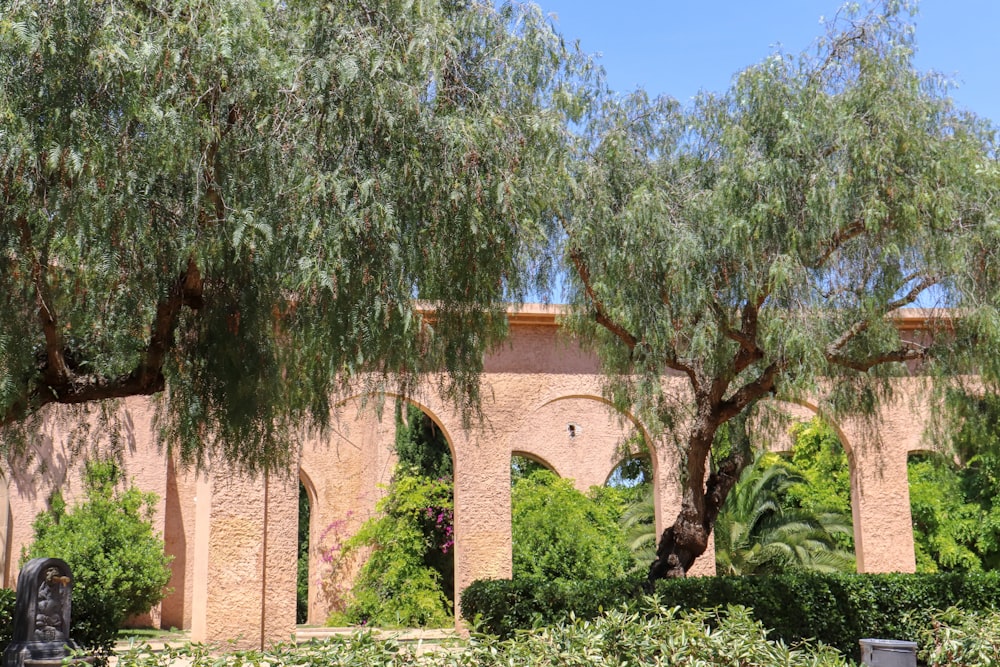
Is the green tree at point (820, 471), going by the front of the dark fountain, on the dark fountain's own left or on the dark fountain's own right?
on the dark fountain's own left

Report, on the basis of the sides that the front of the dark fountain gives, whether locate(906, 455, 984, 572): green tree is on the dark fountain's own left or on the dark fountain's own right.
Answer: on the dark fountain's own left

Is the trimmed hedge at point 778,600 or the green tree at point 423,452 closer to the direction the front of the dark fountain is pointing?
the trimmed hedge

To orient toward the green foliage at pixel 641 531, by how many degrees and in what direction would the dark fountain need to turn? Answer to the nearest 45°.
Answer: approximately 90° to its left

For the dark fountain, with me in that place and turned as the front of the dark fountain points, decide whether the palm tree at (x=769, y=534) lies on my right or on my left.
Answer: on my left

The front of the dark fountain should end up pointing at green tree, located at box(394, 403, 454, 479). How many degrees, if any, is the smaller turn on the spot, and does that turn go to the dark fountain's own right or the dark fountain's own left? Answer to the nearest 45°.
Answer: approximately 90° to the dark fountain's own left

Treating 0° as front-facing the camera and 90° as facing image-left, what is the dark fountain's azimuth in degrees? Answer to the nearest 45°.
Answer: approximately 315°
